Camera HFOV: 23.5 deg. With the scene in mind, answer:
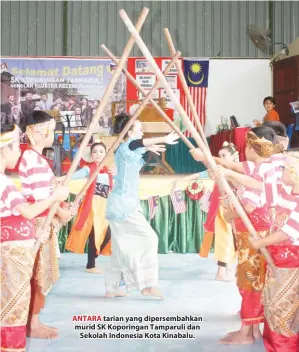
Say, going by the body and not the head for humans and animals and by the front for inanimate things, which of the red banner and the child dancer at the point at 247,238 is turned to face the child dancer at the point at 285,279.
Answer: the red banner

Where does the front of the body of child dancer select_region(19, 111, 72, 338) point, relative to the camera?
to the viewer's right

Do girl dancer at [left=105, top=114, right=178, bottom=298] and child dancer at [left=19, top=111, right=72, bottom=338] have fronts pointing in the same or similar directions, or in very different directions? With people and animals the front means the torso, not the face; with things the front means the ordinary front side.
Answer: same or similar directions

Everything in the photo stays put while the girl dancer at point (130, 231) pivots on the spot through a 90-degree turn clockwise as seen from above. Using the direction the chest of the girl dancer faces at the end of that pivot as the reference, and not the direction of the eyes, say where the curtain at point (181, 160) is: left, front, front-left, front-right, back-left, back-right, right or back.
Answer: back

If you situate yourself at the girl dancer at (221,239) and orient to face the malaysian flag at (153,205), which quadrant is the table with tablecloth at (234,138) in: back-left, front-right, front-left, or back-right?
front-right

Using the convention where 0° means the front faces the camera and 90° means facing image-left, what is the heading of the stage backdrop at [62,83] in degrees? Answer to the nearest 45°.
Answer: approximately 0°

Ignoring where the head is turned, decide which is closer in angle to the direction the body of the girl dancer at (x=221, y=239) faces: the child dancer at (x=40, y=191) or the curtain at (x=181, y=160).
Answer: the child dancer

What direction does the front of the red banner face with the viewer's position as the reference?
facing the viewer

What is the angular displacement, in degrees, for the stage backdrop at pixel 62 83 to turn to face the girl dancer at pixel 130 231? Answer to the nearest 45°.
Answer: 0° — it already faces them

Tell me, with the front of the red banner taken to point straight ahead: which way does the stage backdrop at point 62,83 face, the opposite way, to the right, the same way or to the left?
the same way

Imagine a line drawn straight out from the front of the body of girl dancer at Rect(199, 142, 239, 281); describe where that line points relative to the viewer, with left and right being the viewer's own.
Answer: facing the viewer and to the left of the viewer

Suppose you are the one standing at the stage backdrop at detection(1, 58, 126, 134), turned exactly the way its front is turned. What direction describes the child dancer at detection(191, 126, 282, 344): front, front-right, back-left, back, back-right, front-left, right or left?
front

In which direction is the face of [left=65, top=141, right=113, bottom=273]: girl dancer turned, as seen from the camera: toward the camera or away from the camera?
toward the camera

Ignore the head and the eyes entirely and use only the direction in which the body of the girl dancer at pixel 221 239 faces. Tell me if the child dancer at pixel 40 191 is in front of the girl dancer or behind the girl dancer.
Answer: in front

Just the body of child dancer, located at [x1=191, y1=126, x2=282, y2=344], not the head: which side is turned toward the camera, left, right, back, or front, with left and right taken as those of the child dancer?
left

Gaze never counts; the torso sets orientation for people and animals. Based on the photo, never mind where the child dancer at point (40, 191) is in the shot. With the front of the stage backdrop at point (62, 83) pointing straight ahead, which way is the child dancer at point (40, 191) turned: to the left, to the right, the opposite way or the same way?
to the left
